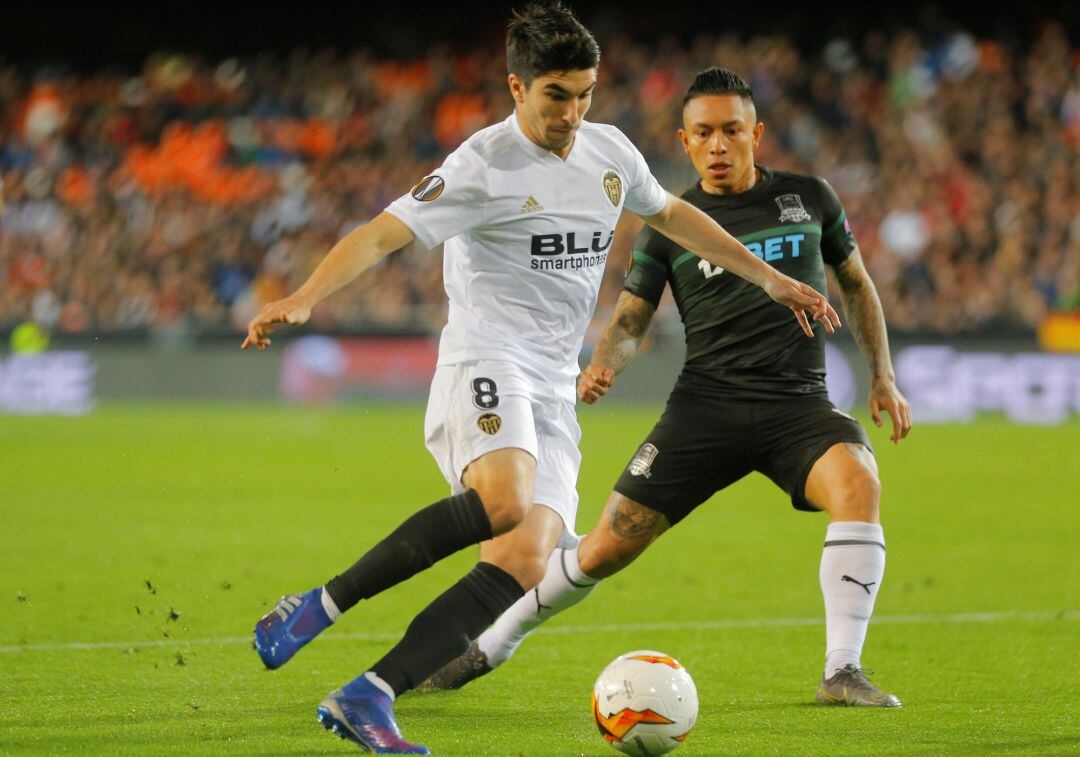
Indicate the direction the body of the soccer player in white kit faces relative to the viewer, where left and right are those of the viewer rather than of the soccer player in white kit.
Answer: facing the viewer and to the right of the viewer

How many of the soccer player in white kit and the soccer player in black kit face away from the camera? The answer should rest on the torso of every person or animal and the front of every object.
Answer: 0

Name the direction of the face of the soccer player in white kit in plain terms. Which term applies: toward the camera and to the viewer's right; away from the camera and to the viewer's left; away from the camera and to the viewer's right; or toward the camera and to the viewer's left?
toward the camera and to the viewer's right

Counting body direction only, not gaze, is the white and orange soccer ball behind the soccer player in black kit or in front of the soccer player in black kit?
in front

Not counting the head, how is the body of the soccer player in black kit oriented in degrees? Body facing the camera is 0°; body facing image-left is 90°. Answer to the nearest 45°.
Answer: approximately 0°

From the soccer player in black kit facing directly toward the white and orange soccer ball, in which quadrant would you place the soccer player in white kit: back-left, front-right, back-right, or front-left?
front-right
